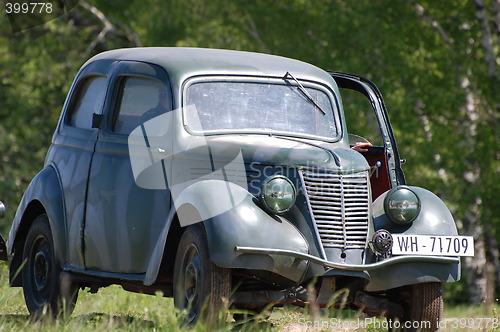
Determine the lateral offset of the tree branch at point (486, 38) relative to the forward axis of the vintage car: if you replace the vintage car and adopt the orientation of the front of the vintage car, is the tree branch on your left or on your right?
on your left
